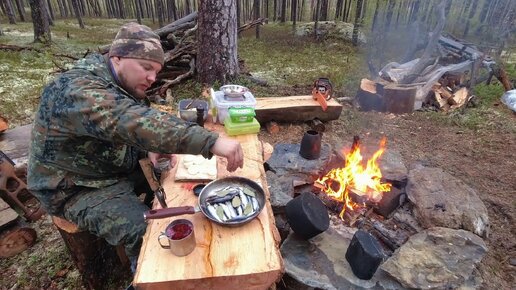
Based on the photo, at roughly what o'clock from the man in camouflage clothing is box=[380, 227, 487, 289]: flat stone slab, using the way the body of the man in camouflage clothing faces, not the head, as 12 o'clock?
The flat stone slab is roughly at 1 o'clock from the man in camouflage clothing.

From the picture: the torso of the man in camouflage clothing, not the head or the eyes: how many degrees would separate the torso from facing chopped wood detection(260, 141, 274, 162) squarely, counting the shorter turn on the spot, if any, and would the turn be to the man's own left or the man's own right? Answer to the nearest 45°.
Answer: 0° — they already face it

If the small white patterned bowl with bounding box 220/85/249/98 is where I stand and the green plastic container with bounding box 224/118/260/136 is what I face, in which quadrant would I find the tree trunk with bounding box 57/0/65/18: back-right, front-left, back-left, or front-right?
back-right

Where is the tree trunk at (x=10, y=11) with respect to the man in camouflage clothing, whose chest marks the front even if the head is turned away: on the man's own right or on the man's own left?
on the man's own left

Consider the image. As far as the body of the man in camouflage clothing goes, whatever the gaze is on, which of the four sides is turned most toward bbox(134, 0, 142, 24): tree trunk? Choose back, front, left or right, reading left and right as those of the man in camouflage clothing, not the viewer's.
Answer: left

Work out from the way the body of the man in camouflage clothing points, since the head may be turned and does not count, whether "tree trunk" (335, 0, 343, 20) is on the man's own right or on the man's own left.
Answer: on the man's own left

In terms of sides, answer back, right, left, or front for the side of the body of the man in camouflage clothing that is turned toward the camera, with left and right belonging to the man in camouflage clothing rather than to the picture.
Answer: right

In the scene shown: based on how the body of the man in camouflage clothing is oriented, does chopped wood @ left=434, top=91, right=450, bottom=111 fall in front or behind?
in front

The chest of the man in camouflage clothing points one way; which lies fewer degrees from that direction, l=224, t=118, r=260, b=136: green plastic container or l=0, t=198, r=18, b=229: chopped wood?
the green plastic container

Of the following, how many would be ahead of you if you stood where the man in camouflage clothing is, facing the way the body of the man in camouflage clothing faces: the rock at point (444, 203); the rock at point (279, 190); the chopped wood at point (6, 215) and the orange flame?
3

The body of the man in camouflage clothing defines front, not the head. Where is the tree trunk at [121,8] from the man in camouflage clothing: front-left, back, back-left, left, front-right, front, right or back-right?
left

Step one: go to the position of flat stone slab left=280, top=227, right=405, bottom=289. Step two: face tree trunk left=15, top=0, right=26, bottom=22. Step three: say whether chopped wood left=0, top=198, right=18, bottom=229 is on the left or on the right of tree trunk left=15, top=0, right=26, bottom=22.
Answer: left

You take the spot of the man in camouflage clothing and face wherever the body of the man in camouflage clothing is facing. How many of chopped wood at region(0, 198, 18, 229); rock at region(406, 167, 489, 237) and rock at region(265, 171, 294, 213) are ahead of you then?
2
